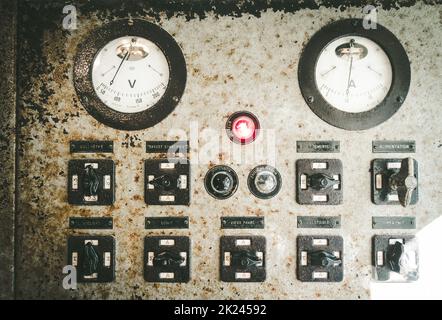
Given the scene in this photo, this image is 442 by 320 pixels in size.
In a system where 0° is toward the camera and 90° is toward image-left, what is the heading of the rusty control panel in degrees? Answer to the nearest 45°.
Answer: approximately 0°
